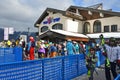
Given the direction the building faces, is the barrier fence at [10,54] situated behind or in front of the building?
in front

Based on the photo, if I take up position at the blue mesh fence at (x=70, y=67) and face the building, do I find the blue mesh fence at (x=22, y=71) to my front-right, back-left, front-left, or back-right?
back-left

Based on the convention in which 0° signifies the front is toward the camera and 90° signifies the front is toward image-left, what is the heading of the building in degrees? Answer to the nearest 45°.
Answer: approximately 45°

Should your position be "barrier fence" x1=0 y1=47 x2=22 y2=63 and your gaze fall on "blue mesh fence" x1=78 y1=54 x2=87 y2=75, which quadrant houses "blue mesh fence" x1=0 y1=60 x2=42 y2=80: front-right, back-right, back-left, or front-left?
front-right

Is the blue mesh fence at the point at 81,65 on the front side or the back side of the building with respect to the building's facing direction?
on the front side

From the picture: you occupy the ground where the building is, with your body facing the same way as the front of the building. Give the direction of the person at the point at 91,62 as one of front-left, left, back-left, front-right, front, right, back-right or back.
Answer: front-left

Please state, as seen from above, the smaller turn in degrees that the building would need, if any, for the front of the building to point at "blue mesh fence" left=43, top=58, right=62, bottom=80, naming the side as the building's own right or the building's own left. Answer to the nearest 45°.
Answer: approximately 45° to the building's own left

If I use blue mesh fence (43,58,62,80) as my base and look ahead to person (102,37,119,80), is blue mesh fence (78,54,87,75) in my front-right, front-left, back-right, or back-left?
front-left

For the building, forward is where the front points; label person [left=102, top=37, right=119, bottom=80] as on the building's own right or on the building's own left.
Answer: on the building's own left
